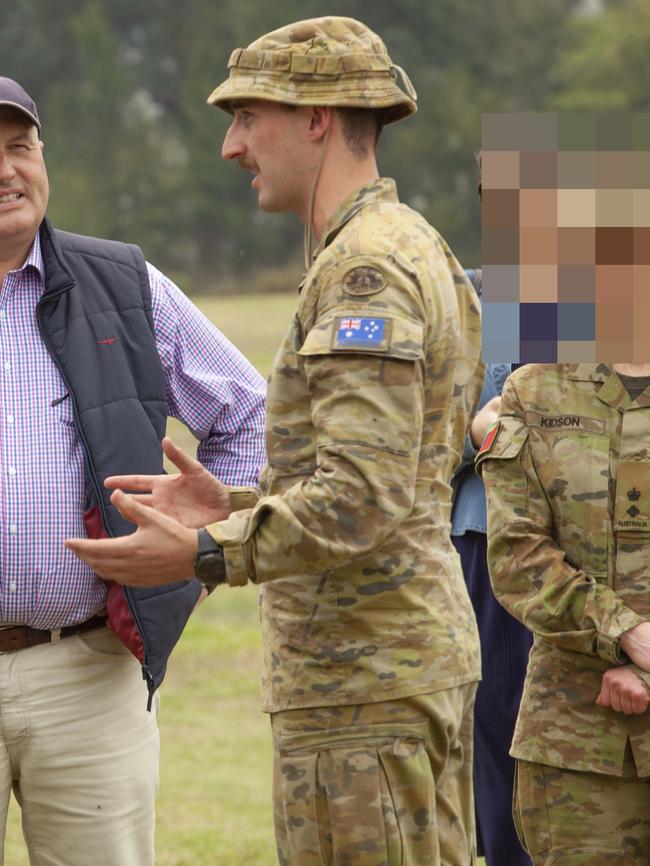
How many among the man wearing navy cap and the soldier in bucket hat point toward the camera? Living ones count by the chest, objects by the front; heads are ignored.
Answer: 1

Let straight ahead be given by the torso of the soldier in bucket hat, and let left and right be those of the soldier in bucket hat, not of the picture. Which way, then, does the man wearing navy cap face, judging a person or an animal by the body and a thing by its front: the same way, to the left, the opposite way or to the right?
to the left

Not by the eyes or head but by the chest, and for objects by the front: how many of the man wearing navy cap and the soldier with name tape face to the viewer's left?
0

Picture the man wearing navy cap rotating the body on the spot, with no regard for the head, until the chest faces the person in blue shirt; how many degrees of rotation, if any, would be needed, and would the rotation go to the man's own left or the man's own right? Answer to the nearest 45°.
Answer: approximately 135° to the man's own left

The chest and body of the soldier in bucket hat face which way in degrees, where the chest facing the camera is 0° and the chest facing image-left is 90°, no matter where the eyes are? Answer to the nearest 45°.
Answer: approximately 90°

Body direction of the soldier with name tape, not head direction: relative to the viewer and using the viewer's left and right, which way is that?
facing the viewer

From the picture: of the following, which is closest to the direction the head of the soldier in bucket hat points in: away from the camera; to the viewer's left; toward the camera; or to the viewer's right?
to the viewer's left

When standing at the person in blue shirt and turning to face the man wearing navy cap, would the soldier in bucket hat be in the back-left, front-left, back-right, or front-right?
front-left

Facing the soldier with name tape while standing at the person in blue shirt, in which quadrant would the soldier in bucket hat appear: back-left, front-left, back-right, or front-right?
front-right

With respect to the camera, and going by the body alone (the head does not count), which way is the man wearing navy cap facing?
toward the camera

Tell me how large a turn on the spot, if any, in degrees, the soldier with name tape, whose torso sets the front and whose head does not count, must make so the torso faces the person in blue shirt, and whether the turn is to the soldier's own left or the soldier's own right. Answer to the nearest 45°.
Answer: approximately 180°

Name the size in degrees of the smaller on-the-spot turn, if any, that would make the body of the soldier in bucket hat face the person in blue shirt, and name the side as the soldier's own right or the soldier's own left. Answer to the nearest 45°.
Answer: approximately 90° to the soldier's own right

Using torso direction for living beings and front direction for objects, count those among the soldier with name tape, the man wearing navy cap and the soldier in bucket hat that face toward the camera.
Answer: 2

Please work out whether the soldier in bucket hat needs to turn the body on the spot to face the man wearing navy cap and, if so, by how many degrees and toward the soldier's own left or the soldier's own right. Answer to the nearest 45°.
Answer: approximately 45° to the soldier's own right

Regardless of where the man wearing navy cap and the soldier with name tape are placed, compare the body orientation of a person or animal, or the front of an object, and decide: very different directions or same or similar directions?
same or similar directions
